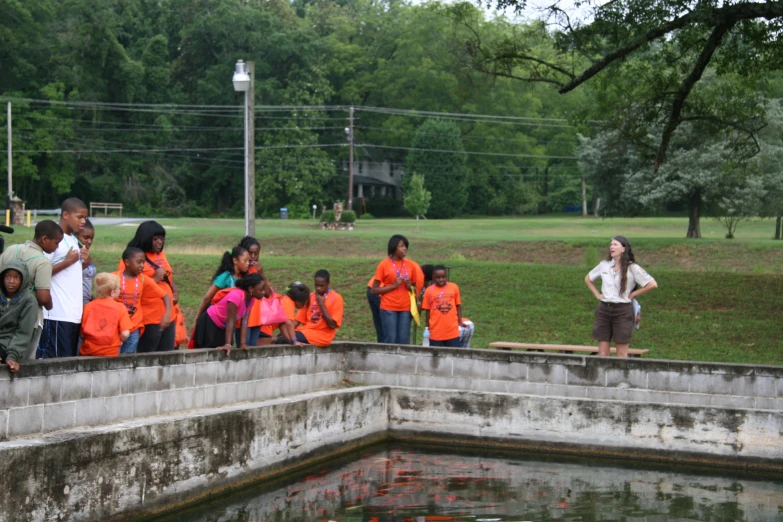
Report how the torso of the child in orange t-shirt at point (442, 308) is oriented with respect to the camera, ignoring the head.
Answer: toward the camera

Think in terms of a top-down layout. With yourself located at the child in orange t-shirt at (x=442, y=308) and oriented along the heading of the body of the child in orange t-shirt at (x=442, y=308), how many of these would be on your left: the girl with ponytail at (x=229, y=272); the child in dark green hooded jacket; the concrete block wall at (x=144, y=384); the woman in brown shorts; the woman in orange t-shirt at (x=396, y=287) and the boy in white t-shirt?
1

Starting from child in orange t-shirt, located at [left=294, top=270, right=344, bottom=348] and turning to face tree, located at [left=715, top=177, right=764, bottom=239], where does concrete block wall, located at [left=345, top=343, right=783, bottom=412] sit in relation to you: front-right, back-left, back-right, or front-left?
front-right

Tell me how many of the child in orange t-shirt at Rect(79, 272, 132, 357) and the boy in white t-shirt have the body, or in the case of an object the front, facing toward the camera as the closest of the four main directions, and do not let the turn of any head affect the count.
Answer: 0

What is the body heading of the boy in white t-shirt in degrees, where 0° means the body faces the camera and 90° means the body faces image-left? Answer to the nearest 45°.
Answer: approximately 270°

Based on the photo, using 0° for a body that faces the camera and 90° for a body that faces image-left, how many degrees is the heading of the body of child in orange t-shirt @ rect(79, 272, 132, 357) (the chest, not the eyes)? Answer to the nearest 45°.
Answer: approximately 225°

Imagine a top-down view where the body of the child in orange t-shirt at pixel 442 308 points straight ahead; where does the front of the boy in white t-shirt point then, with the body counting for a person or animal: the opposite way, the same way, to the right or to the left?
to the left

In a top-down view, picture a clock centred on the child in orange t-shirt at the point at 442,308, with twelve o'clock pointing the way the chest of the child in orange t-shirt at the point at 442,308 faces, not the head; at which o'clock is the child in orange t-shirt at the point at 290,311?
the child in orange t-shirt at the point at 290,311 is roughly at 2 o'clock from the child in orange t-shirt at the point at 442,308.

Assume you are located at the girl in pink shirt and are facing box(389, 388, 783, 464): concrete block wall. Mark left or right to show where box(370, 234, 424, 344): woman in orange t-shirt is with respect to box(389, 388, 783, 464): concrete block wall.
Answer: left

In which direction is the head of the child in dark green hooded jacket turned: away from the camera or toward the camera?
toward the camera

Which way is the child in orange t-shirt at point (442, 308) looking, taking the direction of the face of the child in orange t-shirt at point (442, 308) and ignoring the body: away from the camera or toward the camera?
toward the camera

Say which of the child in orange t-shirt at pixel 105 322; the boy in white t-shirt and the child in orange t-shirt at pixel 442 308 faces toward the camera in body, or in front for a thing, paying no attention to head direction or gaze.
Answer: the child in orange t-shirt at pixel 442 308

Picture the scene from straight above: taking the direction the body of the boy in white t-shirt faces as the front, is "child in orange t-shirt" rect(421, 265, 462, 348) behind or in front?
in front
